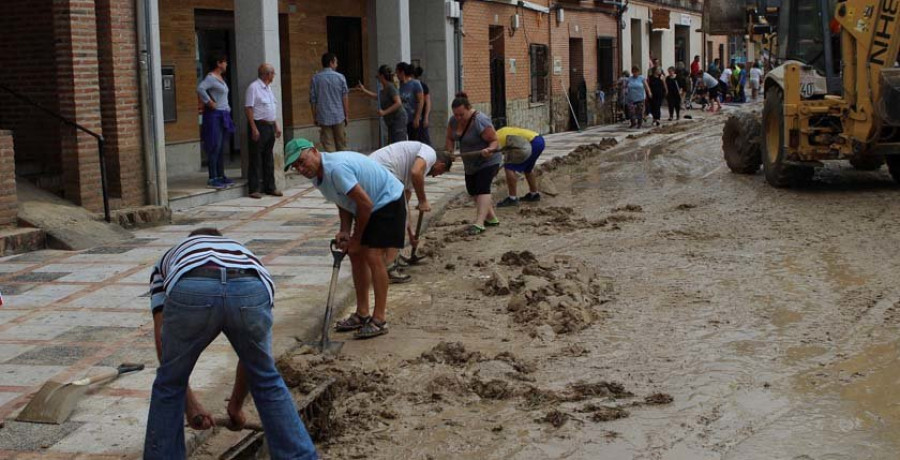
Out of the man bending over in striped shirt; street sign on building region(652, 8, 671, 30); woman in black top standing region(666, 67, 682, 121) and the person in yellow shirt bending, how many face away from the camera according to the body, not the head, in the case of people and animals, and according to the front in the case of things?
1

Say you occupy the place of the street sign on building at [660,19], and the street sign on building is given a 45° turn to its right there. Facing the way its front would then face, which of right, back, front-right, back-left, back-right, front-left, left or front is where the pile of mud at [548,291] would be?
front-left

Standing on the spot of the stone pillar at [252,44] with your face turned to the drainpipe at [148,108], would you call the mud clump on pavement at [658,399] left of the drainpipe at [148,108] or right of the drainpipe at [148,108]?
left

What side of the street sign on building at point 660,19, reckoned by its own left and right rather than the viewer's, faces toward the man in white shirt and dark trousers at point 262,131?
front

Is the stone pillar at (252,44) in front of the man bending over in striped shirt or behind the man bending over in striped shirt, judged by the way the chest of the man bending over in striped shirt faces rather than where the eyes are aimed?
in front

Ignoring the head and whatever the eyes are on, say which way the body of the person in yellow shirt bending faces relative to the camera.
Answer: to the viewer's left

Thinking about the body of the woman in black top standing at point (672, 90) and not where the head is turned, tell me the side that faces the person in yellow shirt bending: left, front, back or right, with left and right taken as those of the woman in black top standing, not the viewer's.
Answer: front

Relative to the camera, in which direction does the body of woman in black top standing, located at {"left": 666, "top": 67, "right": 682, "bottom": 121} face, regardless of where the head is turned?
toward the camera

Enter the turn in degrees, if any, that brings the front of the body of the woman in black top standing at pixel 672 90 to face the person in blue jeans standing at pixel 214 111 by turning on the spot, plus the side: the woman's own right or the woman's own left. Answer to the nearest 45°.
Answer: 0° — they already face them

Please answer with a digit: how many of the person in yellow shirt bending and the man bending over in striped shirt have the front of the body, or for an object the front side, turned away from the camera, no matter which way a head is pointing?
1

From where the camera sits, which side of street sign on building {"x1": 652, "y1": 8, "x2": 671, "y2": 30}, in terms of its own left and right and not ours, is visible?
front

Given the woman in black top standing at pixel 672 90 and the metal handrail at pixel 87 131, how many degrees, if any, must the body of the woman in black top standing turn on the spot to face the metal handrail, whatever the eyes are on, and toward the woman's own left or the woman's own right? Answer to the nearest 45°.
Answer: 0° — they already face it

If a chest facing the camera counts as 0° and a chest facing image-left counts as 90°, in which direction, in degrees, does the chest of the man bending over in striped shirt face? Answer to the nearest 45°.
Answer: approximately 180°

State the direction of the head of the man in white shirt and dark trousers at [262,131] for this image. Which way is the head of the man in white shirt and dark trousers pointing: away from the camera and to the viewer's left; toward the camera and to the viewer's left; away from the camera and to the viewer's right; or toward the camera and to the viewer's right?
toward the camera and to the viewer's right

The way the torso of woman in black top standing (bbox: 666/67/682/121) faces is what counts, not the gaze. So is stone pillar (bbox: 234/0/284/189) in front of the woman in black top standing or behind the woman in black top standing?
in front
